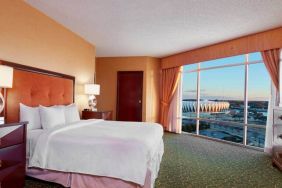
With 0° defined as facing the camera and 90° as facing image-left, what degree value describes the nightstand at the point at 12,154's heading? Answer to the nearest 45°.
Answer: approximately 315°

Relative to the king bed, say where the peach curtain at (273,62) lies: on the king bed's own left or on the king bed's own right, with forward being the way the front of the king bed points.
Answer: on the king bed's own left

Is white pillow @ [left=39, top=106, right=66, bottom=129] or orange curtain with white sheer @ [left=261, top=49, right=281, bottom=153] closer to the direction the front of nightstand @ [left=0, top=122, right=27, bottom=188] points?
the orange curtain with white sheer

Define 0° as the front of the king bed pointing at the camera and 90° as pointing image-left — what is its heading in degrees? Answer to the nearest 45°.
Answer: approximately 315°

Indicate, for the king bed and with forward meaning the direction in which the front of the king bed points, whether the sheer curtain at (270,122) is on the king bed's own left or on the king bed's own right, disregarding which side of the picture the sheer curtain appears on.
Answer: on the king bed's own left

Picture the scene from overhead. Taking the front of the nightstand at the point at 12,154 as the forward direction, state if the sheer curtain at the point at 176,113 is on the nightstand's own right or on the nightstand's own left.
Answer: on the nightstand's own left

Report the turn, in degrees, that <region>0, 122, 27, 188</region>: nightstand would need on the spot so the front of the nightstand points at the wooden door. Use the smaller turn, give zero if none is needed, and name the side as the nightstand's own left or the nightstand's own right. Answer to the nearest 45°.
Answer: approximately 90° to the nightstand's own left

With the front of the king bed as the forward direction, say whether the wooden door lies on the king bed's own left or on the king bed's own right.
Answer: on the king bed's own left

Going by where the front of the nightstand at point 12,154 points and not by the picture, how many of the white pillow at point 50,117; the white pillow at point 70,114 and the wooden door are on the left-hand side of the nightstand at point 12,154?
3

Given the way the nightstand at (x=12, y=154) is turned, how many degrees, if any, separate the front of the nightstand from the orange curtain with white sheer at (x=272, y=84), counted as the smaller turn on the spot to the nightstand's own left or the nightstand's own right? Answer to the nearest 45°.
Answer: approximately 45° to the nightstand's own left
